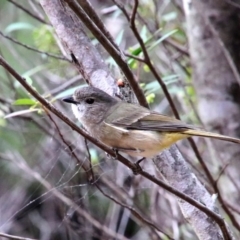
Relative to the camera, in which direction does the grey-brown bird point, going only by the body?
to the viewer's left
